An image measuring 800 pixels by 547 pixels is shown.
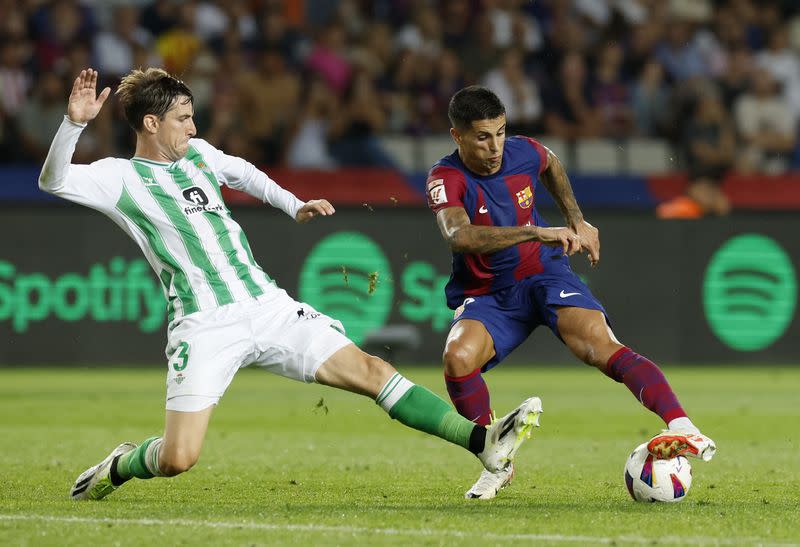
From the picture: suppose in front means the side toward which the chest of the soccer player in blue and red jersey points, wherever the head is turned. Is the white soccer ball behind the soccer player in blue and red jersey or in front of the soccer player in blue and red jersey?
in front

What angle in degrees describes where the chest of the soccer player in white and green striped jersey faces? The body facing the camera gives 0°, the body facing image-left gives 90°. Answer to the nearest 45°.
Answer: approximately 315°

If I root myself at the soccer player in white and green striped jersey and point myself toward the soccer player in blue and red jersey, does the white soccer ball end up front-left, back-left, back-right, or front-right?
front-right

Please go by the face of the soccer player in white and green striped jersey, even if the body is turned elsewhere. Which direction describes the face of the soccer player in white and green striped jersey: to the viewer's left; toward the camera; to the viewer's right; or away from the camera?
to the viewer's right

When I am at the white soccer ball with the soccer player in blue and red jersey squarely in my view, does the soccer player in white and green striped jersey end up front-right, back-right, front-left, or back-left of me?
front-left

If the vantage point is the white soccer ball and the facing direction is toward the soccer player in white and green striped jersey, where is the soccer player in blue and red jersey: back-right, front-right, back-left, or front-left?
front-right

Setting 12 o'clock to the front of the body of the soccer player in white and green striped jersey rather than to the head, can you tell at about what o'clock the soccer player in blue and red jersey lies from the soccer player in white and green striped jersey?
The soccer player in blue and red jersey is roughly at 10 o'clock from the soccer player in white and green striped jersey.

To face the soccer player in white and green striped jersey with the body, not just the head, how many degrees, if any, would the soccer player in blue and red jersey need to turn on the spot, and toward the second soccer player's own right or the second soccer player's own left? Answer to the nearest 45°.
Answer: approximately 90° to the second soccer player's own right

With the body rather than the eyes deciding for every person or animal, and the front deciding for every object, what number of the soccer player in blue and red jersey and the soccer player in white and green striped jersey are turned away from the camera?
0

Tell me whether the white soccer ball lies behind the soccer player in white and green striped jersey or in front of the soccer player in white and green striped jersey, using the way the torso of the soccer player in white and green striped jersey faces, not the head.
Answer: in front
